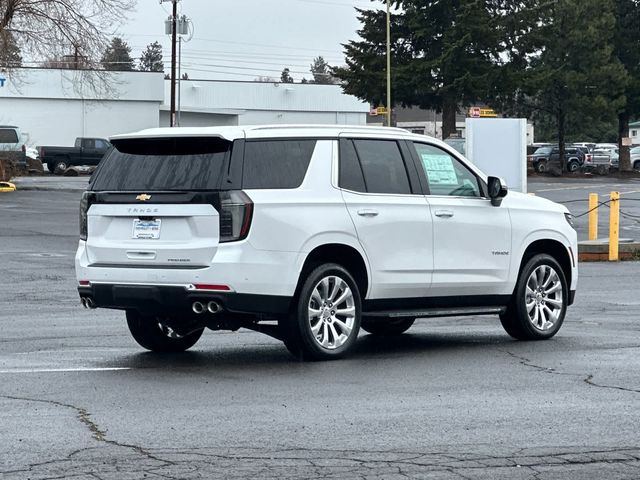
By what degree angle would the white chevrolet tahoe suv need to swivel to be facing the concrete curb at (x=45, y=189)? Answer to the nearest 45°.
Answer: approximately 45° to its left

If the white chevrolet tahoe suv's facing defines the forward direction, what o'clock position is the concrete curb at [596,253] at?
The concrete curb is roughly at 11 o'clock from the white chevrolet tahoe suv.

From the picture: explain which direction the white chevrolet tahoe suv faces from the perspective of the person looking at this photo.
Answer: facing away from the viewer and to the right of the viewer
